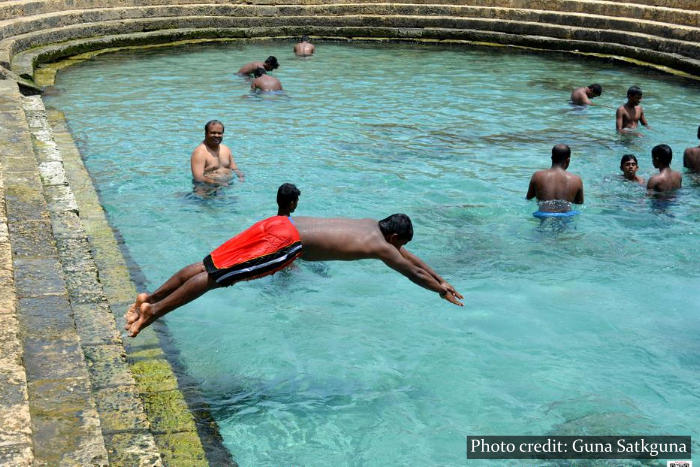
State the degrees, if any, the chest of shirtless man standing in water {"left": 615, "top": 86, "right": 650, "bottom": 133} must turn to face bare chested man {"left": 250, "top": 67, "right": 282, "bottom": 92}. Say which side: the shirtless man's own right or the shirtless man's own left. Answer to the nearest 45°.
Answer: approximately 135° to the shirtless man's own right

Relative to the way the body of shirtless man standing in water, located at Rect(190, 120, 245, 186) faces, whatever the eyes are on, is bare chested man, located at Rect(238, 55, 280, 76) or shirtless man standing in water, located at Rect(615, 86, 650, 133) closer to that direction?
the shirtless man standing in water

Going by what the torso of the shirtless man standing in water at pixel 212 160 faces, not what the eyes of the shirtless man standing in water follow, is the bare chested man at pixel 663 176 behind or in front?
in front

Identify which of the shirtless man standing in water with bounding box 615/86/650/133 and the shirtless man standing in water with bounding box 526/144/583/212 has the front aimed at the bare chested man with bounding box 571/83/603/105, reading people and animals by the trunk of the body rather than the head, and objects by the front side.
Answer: the shirtless man standing in water with bounding box 526/144/583/212

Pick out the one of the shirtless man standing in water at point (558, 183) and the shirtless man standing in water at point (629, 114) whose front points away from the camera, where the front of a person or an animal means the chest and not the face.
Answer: the shirtless man standing in water at point (558, 183)

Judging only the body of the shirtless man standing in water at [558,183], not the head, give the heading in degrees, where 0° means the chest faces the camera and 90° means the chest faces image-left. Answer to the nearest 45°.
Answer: approximately 180°

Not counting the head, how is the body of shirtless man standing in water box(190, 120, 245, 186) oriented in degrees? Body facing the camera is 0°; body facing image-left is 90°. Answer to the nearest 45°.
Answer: approximately 315°
